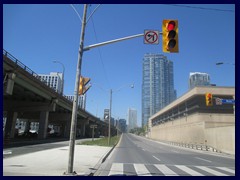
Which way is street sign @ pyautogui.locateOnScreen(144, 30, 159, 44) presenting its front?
toward the camera

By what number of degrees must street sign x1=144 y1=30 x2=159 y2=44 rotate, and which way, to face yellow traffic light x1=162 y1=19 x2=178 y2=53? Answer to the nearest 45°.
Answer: approximately 45° to its left
